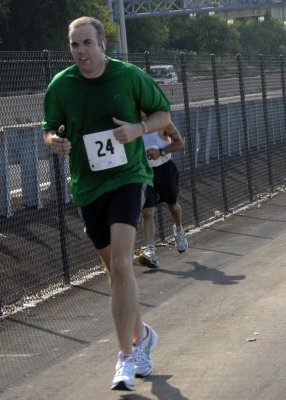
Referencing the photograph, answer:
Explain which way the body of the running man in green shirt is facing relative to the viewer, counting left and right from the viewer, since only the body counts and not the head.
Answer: facing the viewer and to the left of the viewer

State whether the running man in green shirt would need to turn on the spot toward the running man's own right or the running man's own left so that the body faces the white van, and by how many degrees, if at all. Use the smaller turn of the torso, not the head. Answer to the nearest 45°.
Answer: approximately 135° to the running man's own right
